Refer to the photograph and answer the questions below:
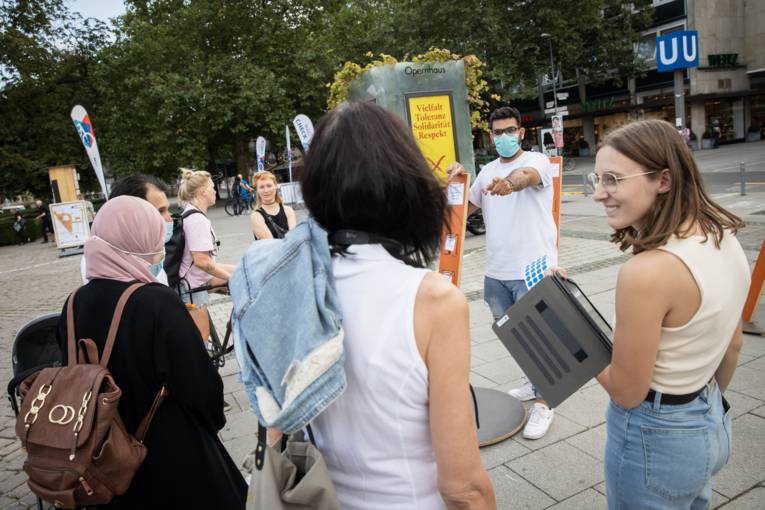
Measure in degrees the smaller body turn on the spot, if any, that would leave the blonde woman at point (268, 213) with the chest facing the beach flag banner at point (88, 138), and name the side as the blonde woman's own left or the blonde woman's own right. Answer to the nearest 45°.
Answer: approximately 135° to the blonde woman's own right

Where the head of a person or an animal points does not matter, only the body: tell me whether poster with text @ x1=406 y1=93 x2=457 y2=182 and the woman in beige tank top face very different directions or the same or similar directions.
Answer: very different directions

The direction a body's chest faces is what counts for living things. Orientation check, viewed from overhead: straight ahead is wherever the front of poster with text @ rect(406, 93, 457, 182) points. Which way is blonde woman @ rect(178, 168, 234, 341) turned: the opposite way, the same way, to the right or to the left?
to the left

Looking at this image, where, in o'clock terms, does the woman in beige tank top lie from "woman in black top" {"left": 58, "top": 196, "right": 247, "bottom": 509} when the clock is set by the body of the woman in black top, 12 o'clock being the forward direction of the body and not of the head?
The woman in beige tank top is roughly at 3 o'clock from the woman in black top.

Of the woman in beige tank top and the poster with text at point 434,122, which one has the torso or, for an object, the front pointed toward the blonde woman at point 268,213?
the woman in beige tank top

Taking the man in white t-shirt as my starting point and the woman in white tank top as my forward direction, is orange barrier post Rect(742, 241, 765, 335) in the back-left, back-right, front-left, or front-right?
back-left

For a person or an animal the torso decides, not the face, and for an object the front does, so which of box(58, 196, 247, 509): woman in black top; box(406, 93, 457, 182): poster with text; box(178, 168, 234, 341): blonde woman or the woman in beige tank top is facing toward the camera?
the poster with text

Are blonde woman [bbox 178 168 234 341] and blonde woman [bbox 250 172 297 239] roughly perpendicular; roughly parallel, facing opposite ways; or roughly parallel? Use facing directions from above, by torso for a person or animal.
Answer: roughly perpendicular

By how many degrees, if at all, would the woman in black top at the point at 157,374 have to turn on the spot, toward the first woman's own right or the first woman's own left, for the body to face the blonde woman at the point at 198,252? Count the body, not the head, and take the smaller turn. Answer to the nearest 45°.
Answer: approximately 45° to the first woman's own left
